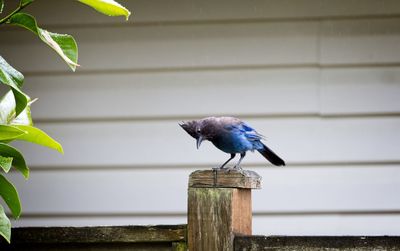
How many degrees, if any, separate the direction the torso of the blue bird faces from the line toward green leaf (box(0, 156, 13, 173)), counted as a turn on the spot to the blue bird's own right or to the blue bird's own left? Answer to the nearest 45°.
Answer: approximately 45° to the blue bird's own left

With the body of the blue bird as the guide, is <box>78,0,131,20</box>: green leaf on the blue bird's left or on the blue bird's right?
on the blue bird's left

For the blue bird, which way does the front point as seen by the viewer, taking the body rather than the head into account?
to the viewer's left

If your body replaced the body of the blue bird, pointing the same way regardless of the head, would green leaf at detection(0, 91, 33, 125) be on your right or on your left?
on your left

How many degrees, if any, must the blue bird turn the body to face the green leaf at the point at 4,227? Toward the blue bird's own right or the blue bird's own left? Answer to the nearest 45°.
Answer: approximately 45° to the blue bird's own left

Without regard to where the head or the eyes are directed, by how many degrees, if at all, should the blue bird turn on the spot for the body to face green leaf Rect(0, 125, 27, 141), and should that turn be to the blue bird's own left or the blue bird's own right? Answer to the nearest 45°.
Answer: approximately 45° to the blue bird's own left

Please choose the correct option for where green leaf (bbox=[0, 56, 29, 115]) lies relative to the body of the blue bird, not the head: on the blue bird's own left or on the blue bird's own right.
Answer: on the blue bird's own left
